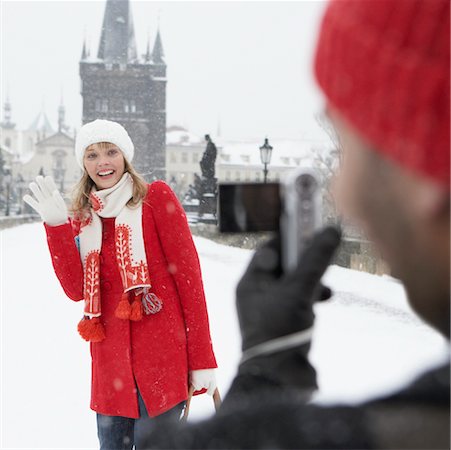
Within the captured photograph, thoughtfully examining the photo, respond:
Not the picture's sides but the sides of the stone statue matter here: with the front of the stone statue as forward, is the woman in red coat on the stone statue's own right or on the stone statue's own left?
on the stone statue's own left

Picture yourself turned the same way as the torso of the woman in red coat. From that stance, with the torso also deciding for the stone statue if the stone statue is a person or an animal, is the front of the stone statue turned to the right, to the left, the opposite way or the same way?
to the right

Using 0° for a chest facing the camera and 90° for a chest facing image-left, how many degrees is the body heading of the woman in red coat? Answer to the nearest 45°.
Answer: approximately 0°

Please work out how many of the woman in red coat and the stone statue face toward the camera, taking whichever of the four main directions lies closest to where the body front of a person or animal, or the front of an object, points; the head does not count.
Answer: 1

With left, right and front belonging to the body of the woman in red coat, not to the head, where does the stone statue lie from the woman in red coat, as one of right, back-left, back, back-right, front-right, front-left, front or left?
back

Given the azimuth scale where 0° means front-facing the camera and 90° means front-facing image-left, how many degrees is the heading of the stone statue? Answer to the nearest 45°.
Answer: approximately 90°
